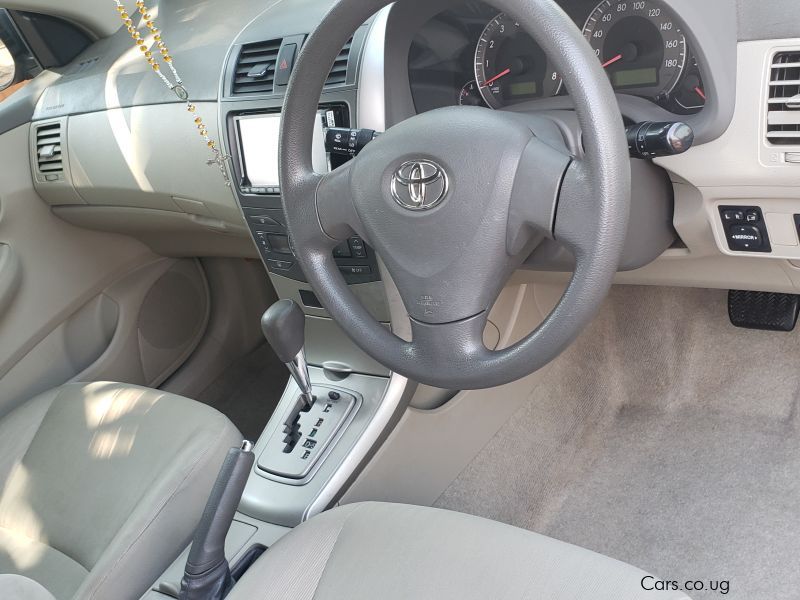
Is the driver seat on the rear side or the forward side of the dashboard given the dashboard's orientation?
on the forward side

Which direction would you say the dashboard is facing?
toward the camera
